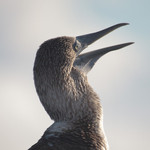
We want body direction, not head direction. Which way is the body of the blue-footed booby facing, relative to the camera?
to the viewer's right
